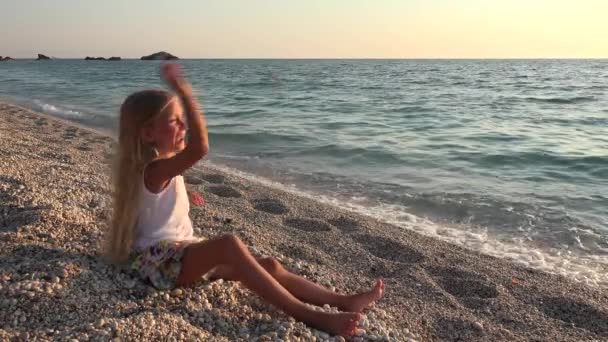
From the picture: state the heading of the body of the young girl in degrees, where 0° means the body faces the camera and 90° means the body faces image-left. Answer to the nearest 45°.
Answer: approximately 270°

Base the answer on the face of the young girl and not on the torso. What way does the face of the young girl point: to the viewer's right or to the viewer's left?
to the viewer's right
